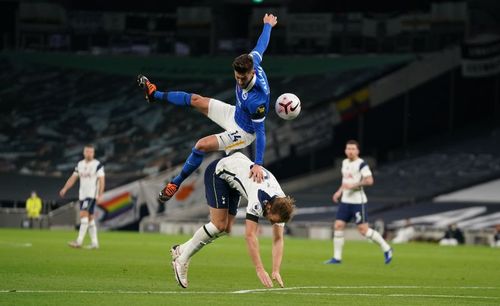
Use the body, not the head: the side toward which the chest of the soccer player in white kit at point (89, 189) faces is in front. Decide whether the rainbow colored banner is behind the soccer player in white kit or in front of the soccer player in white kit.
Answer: behind

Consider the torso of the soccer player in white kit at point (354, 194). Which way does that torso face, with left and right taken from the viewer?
facing the viewer and to the left of the viewer

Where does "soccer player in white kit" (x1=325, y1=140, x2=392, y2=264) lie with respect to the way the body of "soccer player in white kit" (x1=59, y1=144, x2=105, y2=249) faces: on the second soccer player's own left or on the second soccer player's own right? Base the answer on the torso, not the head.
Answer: on the second soccer player's own left

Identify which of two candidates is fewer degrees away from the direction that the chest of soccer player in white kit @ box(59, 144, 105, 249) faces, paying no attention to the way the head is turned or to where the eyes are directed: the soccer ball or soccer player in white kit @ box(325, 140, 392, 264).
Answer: the soccer ball

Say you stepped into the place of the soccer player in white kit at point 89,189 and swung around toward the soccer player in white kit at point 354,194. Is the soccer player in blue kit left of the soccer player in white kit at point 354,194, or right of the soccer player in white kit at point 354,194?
right

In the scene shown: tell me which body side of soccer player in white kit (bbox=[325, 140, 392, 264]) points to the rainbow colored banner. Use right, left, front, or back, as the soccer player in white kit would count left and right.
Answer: right

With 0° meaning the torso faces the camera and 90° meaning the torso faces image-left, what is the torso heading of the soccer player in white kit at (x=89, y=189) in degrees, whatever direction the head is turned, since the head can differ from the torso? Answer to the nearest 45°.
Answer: approximately 45°

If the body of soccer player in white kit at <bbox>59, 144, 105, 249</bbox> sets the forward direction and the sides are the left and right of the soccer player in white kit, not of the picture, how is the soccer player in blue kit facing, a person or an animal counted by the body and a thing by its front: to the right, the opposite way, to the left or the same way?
the same way

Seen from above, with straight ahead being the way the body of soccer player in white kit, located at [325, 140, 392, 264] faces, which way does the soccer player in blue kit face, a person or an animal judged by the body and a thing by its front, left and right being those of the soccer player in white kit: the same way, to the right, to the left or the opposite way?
the same way

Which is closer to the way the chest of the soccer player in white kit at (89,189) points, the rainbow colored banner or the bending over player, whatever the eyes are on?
the bending over player

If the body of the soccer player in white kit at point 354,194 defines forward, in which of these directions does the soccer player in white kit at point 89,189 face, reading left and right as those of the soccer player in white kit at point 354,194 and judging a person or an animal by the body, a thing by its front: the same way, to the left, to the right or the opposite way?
the same way

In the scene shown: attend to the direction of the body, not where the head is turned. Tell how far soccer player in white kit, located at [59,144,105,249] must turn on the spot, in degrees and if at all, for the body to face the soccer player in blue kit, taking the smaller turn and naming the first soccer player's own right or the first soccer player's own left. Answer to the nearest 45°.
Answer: approximately 45° to the first soccer player's own left

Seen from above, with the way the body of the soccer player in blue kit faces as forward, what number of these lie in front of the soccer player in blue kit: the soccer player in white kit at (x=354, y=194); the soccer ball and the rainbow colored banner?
0
